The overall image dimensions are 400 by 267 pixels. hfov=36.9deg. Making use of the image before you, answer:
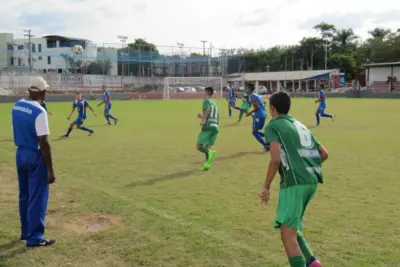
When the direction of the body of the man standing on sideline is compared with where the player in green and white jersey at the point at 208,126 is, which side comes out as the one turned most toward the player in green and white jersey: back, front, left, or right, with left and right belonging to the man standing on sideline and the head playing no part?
front

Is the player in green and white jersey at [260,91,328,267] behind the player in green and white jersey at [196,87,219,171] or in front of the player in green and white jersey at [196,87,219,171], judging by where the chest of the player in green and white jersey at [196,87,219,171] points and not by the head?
behind

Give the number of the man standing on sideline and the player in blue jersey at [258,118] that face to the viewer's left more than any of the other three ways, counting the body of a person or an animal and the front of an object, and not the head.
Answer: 1

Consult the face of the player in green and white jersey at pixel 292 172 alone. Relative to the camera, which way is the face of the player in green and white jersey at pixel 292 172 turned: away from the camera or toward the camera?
away from the camera

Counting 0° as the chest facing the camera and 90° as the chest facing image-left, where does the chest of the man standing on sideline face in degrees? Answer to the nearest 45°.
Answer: approximately 225°

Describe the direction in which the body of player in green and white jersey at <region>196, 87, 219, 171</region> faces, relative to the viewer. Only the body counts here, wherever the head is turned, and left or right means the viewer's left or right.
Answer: facing away from the viewer and to the left of the viewer

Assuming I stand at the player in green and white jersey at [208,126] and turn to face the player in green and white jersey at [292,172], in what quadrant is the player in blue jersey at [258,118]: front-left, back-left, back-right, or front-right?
back-left

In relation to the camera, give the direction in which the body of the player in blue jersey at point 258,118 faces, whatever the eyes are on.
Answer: to the viewer's left

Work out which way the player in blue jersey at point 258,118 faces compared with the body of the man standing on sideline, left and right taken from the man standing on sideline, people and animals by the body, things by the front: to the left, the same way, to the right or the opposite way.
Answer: to the left

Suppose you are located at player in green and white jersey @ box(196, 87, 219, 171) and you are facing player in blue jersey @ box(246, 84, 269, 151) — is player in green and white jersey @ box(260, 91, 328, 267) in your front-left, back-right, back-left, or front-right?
back-right

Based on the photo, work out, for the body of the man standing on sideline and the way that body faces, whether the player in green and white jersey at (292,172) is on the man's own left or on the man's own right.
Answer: on the man's own right
